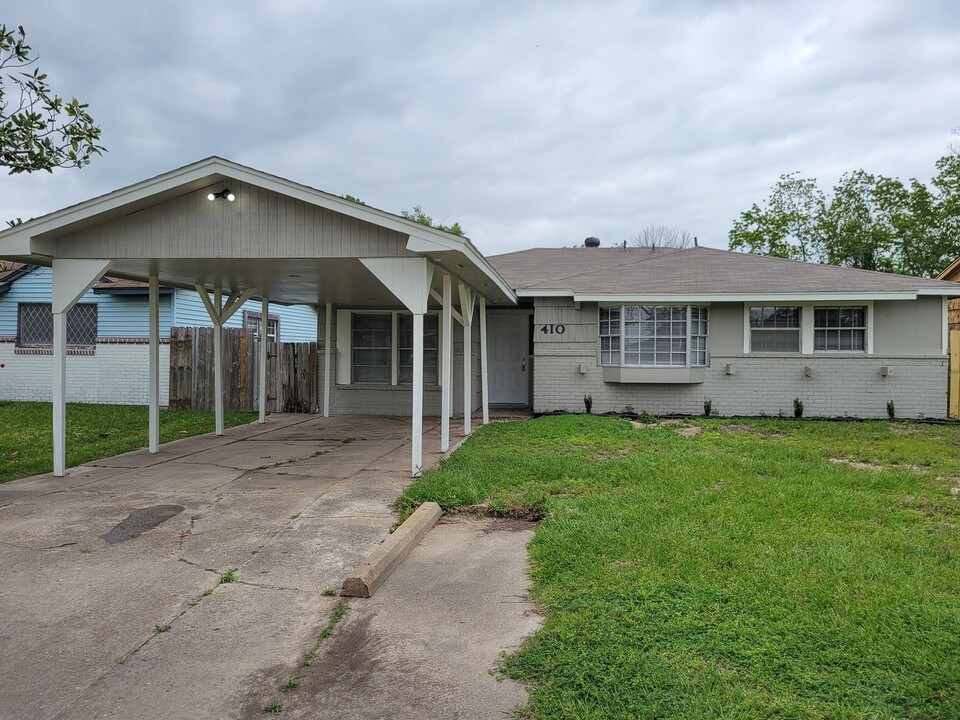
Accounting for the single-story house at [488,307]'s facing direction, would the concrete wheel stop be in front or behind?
in front

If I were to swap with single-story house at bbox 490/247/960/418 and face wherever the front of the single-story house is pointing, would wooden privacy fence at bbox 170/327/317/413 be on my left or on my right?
on my right

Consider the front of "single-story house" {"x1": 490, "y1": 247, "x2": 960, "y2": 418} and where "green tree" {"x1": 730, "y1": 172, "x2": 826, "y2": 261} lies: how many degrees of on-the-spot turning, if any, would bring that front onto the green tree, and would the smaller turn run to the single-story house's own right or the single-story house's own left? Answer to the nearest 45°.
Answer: approximately 180°

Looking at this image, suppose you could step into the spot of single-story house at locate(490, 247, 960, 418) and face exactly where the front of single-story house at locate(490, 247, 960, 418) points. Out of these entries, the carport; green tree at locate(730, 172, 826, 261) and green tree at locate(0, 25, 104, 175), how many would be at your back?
1

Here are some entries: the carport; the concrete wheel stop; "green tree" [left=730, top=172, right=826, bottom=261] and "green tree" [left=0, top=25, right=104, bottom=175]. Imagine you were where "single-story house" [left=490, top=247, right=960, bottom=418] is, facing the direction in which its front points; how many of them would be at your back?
1

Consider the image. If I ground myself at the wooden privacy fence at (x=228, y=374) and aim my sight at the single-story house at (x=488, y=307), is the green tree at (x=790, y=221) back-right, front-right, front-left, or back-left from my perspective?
front-left

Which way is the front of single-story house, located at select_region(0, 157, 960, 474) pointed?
toward the camera

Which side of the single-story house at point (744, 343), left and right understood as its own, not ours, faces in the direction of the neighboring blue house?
right

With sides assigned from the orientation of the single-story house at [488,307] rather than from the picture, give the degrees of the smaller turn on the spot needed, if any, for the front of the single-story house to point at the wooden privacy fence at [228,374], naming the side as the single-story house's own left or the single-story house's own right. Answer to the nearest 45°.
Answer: approximately 135° to the single-story house's own right

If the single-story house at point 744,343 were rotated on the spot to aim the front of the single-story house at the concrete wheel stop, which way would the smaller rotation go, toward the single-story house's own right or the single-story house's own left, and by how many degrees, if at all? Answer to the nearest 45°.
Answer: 0° — it already faces it
